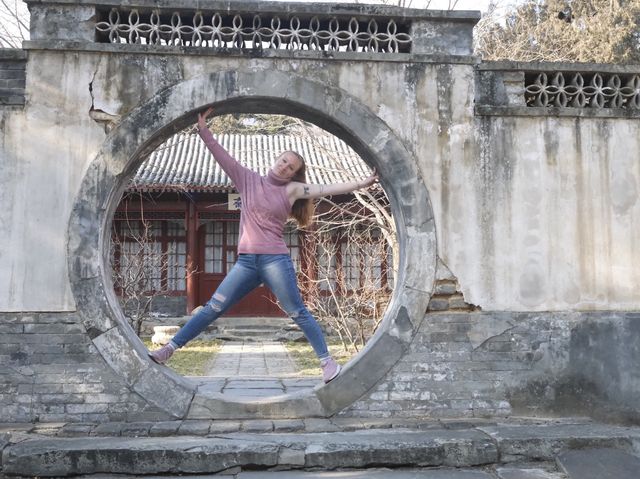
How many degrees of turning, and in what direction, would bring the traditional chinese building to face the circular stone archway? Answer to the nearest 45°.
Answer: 0° — it already faces it

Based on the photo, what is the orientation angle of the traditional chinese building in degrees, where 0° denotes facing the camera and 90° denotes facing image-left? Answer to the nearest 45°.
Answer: approximately 0°

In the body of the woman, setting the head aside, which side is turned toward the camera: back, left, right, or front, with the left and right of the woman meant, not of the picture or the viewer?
front

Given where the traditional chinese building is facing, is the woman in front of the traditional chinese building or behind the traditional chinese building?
in front

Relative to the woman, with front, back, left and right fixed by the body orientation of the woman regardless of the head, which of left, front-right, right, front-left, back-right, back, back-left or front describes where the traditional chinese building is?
back

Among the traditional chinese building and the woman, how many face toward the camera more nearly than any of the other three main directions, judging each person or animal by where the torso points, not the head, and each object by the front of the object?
2

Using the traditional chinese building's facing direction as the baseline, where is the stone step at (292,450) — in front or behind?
in front
